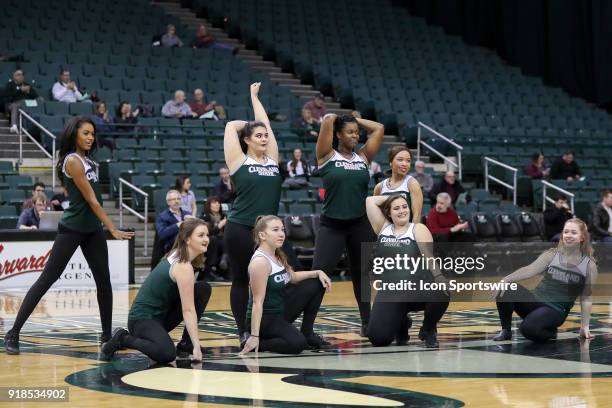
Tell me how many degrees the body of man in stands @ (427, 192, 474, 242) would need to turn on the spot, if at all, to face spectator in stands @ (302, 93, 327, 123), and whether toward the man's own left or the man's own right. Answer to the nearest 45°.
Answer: approximately 180°

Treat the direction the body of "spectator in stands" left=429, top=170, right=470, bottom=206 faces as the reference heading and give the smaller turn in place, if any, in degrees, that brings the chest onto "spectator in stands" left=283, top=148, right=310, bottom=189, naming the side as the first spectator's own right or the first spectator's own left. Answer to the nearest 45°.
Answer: approximately 90° to the first spectator's own right

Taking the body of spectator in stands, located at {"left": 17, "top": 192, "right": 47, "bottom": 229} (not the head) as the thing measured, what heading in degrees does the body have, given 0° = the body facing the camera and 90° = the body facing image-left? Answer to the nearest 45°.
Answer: approximately 315°

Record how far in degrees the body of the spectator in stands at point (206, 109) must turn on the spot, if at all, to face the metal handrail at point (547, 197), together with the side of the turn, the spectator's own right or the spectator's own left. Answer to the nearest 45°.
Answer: approximately 45° to the spectator's own left

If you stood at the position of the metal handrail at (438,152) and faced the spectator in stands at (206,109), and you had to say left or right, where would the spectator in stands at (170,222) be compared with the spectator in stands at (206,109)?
left

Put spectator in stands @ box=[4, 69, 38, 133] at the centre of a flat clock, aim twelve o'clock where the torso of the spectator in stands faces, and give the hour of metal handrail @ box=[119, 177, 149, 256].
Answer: The metal handrail is roughly at 11 o'clock from the spectator in stands.

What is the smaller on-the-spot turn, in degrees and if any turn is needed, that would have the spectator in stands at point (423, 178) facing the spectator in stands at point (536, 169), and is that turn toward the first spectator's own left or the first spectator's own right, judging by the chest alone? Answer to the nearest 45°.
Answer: approximately 135° to the first spectator's own left
